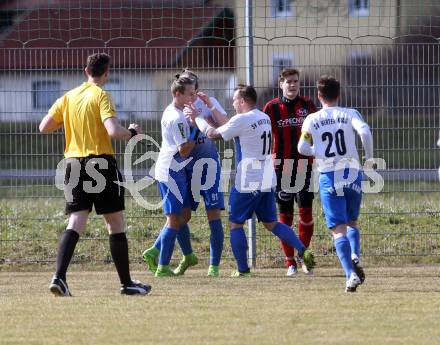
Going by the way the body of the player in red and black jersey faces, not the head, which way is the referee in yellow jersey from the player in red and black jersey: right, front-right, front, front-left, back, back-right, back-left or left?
front-right

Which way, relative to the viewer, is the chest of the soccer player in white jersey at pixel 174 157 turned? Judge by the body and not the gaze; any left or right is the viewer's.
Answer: facing to the right of the viewer

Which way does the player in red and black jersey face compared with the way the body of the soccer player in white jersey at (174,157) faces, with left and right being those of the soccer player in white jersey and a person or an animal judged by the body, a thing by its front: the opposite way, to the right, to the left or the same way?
to the right

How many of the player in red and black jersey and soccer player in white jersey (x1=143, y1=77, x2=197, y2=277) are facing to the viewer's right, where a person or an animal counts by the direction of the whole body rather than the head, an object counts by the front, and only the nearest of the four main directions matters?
1

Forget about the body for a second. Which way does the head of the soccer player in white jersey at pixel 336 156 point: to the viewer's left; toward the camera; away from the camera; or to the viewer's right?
away from the camera

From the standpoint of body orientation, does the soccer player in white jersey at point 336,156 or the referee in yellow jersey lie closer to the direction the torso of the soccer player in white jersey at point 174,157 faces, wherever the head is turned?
the soccer player in white jersey

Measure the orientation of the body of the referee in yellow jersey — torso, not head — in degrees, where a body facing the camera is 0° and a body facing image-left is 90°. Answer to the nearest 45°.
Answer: approximately 225°

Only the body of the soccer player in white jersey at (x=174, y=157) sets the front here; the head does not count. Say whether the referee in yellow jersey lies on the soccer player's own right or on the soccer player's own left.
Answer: on the soccer player's own right

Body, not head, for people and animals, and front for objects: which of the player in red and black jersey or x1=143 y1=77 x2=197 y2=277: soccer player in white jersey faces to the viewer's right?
the soccer player in white jersey

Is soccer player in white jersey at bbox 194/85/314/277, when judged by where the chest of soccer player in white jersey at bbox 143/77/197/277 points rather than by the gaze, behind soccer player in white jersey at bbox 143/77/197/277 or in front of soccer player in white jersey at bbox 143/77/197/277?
in front

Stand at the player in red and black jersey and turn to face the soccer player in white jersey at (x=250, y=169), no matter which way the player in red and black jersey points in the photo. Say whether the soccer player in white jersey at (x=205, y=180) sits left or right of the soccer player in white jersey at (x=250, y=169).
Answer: right

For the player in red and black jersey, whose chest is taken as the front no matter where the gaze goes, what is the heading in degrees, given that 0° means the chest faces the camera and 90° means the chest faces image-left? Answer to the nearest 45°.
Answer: approximately 0°
